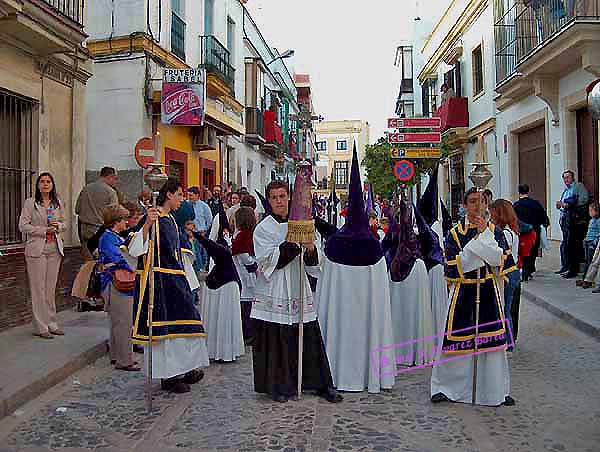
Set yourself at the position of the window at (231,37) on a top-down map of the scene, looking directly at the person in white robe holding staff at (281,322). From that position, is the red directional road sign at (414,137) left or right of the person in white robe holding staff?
left

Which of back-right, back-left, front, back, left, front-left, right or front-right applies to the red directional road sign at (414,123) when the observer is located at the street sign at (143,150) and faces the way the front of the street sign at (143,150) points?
back-left

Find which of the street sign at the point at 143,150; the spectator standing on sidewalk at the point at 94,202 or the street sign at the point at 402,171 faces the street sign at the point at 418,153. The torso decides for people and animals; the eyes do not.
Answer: the spectator standing on sidewalk

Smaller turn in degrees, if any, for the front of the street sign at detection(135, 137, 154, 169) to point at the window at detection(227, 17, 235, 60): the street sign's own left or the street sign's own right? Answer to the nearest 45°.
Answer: approximately 180°

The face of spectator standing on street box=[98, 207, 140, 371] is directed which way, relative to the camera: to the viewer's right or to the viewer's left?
to the viewer's right

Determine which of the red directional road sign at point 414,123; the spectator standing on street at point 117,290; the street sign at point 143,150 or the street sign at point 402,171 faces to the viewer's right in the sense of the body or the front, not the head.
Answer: the spectator standing on street

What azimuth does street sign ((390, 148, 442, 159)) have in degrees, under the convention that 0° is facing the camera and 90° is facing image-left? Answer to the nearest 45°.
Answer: approximately 0°

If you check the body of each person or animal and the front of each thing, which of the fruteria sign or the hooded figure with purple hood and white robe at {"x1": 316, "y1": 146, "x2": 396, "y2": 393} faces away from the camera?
the hooded figure with purple hood and white robe

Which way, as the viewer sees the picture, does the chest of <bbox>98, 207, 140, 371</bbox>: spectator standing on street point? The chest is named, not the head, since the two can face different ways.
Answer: to the viewer's right

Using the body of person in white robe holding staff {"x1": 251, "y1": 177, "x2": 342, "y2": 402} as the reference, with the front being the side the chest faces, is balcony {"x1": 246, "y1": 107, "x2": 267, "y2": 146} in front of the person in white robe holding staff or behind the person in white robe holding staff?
behind

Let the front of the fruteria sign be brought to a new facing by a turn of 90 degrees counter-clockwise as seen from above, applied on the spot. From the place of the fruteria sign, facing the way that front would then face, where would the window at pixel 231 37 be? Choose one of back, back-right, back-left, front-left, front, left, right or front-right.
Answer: left
